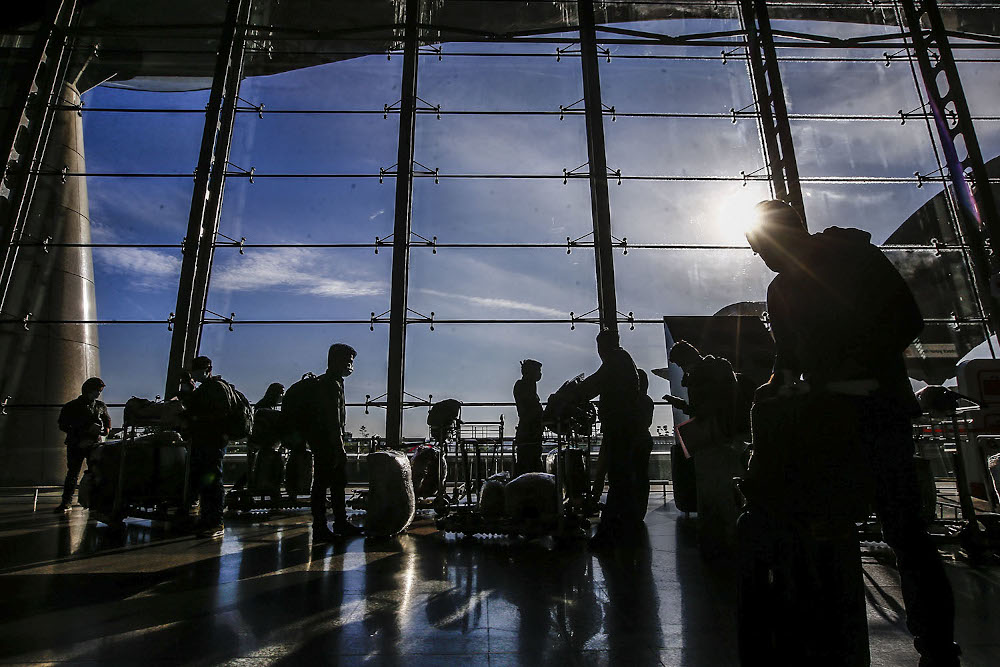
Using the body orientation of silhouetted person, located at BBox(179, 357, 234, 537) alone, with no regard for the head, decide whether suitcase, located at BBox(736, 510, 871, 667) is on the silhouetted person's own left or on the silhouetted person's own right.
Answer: on the silhouetted person's own left

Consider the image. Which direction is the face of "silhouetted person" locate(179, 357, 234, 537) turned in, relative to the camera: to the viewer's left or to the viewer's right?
to the viewer's left

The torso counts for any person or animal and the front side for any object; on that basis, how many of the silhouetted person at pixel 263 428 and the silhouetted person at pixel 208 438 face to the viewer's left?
2

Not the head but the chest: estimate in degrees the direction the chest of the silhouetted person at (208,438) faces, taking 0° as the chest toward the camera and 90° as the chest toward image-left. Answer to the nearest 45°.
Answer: approximately 90°

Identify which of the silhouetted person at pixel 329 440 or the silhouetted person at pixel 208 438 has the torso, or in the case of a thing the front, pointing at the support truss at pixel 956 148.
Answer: the silhouetted person at pixel 329 440

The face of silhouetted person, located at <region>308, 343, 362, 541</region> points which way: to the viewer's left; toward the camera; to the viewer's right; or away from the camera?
to the viewer's right

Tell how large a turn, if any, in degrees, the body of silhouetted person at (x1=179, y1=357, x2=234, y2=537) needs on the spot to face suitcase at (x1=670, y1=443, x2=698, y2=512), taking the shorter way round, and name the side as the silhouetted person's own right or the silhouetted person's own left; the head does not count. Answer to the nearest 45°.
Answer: approximately 180°

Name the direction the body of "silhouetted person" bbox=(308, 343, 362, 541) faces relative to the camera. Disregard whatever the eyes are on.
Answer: to the viewer's right

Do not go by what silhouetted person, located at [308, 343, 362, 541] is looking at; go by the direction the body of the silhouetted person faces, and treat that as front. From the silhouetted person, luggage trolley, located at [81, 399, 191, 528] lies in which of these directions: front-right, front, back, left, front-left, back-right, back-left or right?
back-left

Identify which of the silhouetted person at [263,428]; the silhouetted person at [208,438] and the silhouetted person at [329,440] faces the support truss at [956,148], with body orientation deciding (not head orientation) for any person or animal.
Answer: the silhouetted person at [329,440]

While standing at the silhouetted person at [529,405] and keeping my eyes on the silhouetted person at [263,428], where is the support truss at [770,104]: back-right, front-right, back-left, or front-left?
back-right
